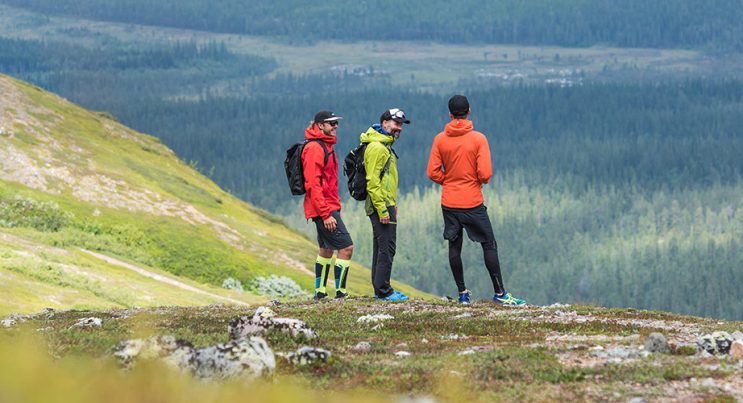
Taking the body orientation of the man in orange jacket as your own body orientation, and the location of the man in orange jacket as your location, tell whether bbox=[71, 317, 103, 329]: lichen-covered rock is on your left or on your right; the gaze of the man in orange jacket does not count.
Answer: on your left

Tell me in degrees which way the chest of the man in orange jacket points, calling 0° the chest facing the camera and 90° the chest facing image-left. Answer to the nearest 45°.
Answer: approximately 180°

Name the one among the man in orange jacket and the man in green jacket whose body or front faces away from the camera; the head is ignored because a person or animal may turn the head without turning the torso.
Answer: the man in orange jacket

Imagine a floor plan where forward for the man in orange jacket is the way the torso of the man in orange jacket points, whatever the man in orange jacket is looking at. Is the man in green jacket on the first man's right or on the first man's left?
on the first man's left

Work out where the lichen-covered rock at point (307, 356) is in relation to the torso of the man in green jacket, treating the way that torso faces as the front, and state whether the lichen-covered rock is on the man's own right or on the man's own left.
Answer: on the man's own right

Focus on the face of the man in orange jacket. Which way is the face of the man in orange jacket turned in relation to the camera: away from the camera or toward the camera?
away from the camera

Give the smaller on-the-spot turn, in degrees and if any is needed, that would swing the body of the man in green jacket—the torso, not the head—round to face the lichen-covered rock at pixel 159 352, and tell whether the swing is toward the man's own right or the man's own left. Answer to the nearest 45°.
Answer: approximately 90° to the man's own right

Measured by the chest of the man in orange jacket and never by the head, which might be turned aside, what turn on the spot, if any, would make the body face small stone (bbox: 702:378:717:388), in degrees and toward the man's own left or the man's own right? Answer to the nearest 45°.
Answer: approximately 180°
